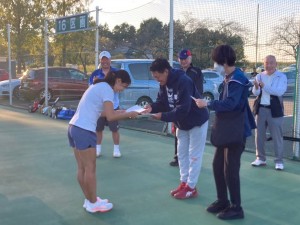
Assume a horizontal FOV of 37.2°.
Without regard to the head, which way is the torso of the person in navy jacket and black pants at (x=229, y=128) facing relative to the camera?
to the viewer's left

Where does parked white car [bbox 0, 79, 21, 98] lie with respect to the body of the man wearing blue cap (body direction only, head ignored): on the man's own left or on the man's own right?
on the man's own right

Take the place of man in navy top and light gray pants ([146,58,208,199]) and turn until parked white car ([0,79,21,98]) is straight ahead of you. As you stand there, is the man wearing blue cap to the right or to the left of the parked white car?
right

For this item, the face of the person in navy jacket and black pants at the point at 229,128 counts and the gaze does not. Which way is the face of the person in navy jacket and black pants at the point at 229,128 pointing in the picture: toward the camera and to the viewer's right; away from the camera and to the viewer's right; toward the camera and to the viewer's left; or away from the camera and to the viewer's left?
away from the camera and to the viewer's left

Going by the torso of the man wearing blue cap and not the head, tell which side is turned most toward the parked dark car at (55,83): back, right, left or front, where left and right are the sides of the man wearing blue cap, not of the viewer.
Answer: right
